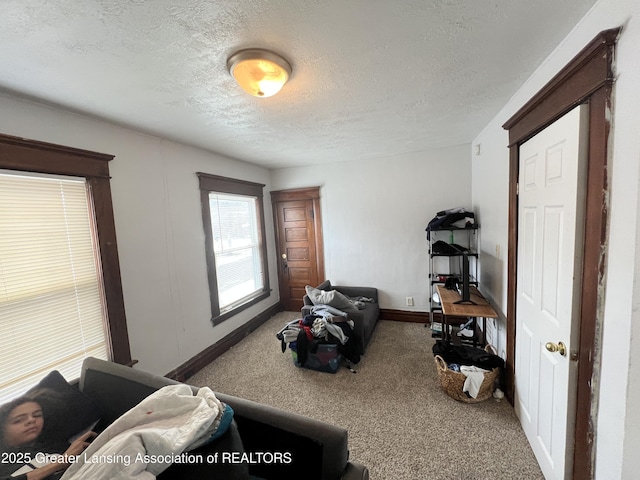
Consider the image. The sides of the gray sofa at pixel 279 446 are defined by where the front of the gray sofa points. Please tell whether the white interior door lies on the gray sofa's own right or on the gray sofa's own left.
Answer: on the gray sofa's own left

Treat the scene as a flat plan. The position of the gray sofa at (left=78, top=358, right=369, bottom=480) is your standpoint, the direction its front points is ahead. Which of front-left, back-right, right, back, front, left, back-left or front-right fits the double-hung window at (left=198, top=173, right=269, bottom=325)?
back-right

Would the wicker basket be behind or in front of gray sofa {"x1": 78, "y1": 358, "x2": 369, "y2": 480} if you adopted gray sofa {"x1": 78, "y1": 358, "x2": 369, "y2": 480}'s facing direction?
behind

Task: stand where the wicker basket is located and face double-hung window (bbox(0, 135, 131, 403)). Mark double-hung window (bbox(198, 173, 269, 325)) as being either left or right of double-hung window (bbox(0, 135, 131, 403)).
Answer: right

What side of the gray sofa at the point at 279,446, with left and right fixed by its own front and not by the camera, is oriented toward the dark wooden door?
back

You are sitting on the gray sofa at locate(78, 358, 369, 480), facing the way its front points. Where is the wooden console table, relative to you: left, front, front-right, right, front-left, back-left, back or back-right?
back-left
